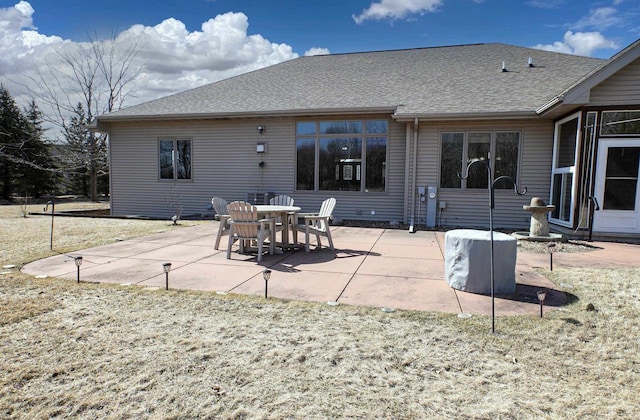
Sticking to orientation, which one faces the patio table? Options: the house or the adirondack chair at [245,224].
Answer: the adirondack chair

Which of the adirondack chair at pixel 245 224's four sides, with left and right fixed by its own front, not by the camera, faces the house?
front

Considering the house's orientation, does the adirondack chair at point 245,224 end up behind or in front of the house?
behind

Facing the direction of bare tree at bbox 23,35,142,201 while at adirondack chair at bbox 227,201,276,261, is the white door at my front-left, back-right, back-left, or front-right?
back-right

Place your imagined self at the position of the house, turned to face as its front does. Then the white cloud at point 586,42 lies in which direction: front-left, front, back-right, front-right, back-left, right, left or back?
front-right

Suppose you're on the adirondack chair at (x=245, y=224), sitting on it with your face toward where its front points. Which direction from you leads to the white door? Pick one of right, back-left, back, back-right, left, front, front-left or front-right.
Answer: front-right

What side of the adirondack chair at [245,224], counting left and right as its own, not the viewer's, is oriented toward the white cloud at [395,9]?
front

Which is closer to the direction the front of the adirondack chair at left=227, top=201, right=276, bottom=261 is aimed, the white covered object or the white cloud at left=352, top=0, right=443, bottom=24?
the white cloud

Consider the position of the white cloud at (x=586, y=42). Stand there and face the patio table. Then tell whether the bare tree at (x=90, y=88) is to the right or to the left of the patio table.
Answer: right

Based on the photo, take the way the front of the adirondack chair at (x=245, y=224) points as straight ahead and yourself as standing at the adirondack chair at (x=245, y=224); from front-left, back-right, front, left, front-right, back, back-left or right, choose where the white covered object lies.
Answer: right

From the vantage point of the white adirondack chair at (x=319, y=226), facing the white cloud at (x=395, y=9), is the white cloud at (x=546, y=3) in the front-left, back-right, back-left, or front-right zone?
front-right

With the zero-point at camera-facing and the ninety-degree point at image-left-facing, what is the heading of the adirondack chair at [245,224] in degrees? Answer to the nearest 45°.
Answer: approximately 225°

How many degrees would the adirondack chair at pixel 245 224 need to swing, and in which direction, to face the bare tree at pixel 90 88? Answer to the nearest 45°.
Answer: approximately 90° to its left

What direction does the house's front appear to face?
away from the camera

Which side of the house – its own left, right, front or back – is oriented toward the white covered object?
back
